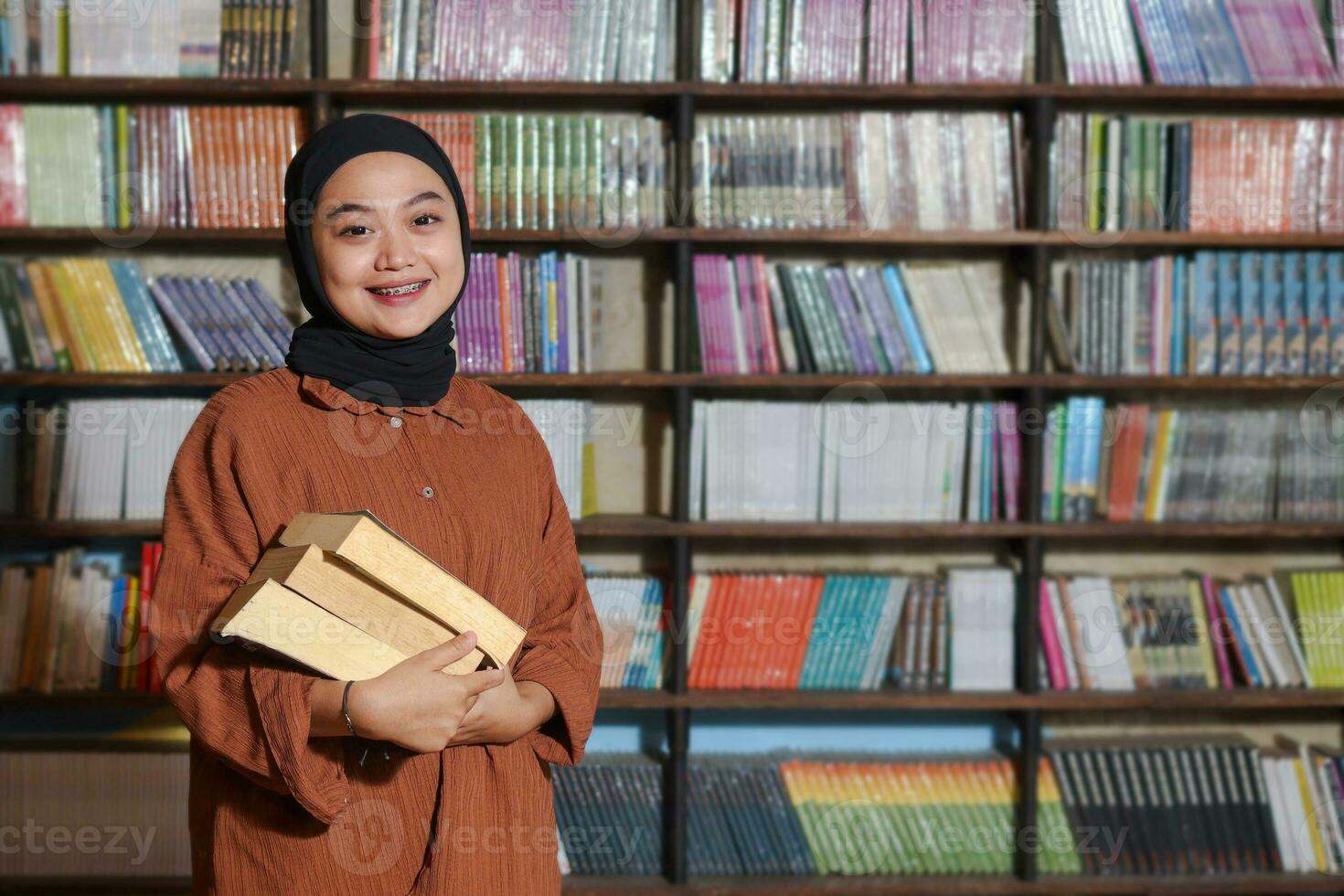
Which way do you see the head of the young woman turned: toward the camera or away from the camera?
toward the camera

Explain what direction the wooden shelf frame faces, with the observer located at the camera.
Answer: facing the viewer

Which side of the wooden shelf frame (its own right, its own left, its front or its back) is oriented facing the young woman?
front
